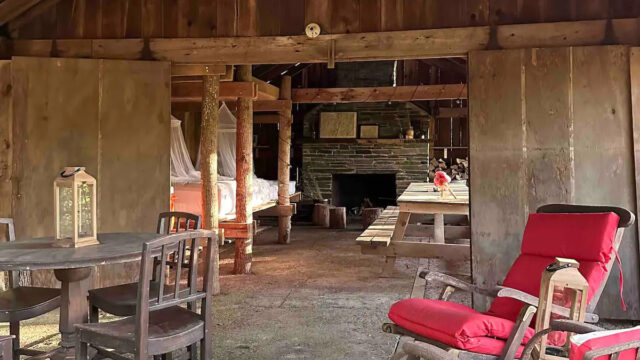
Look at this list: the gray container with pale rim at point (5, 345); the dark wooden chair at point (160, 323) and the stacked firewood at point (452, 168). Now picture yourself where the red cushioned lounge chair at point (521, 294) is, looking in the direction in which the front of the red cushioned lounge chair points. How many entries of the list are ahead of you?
2

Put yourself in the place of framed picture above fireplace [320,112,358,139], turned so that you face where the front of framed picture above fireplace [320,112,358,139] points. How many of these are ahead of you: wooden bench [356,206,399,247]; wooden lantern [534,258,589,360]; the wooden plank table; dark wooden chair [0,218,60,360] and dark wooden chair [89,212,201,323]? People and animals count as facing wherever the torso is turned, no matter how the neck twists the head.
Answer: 5

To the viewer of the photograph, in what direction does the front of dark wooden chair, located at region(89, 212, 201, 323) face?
facing the viewer and to the left of the viewer

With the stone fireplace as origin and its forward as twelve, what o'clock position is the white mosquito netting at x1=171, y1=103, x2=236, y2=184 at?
The white mosquito netting is roughly at 1 o'clock from the stone fireplace.

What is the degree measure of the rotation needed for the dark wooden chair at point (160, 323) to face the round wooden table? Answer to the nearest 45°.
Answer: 0° — it already faces it

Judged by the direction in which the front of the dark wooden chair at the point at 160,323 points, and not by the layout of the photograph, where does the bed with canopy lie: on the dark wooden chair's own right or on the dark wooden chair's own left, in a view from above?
on the dark wooden chair's own right

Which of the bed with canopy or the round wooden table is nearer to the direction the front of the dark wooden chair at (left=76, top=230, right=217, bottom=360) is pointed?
the round wooden table

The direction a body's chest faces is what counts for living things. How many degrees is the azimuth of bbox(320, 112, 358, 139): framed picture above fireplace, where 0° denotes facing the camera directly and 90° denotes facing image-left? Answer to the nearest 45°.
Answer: approximately 0°

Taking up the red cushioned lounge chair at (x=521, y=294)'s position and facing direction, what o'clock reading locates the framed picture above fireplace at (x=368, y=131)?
The framed picture above fireplace is roughly at 4 o'clock from the red cushioned lounge chair.

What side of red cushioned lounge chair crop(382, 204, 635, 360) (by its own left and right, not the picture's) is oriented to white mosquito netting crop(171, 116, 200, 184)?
right

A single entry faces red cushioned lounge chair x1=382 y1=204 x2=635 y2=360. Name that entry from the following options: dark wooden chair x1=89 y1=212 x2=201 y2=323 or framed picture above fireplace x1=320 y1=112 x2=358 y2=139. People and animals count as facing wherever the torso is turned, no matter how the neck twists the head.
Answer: the framed picture above fireplace

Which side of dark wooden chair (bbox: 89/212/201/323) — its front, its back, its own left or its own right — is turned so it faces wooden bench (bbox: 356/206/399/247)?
back

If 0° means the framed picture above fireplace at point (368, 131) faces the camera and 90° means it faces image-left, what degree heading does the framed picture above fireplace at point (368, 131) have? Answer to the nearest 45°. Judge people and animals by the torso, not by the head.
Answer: approximately 0°
